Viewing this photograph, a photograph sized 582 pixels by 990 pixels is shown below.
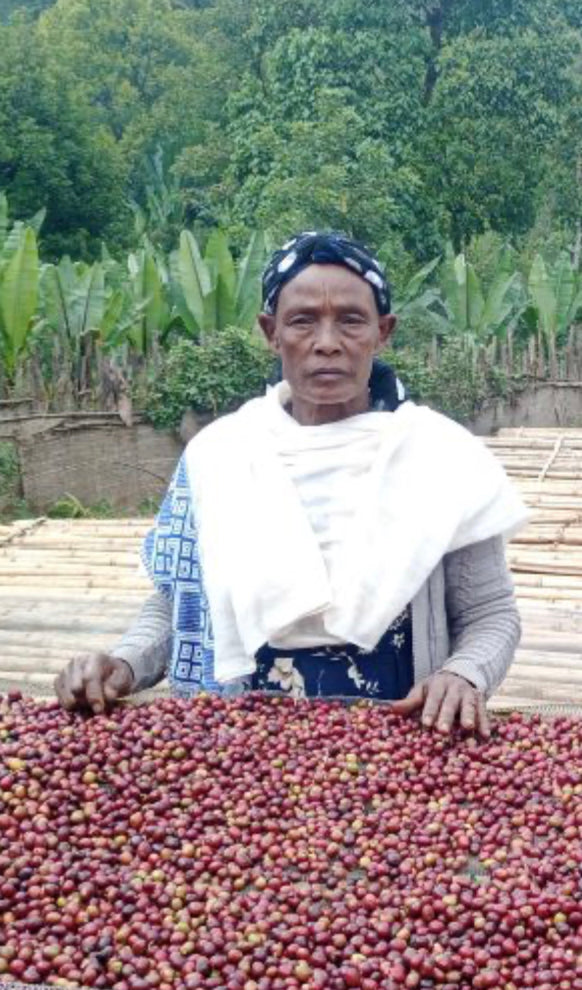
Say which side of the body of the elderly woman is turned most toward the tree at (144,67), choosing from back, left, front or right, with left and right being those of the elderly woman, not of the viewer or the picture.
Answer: back

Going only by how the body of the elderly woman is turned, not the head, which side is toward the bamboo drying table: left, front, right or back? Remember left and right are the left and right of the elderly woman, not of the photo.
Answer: back

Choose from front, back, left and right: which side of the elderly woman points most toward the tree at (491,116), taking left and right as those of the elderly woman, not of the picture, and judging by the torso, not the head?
back

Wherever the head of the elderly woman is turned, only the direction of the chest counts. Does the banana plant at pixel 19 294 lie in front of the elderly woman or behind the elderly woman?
behind

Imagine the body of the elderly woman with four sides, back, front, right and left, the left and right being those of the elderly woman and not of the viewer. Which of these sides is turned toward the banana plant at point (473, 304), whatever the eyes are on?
back

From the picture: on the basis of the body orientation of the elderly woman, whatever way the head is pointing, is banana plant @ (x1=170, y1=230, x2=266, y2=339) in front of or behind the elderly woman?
behind

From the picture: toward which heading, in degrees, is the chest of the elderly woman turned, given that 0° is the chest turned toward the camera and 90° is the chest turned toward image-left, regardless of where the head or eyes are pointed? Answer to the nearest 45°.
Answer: approximately 0°

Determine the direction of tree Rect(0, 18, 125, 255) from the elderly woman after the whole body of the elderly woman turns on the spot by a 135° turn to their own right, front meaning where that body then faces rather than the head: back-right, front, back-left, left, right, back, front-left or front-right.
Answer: front-right

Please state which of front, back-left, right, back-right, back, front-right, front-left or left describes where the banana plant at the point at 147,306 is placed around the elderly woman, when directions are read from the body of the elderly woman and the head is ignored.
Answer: back

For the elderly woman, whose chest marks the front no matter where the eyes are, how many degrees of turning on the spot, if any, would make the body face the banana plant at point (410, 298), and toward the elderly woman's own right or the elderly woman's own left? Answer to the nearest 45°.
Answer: approximately 180°

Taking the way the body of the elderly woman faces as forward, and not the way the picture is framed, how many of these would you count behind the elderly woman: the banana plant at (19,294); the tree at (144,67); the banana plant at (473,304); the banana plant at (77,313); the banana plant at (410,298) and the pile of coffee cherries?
5
